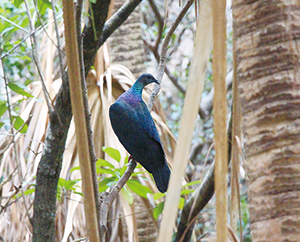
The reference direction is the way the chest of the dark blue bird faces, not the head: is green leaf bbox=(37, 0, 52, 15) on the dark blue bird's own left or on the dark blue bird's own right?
on the dark blue bird's own left

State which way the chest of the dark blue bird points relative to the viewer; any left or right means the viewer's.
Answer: facing away from the viewer and to the left of the viewer

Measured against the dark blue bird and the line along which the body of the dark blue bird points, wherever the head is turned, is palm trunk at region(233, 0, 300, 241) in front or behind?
behind
